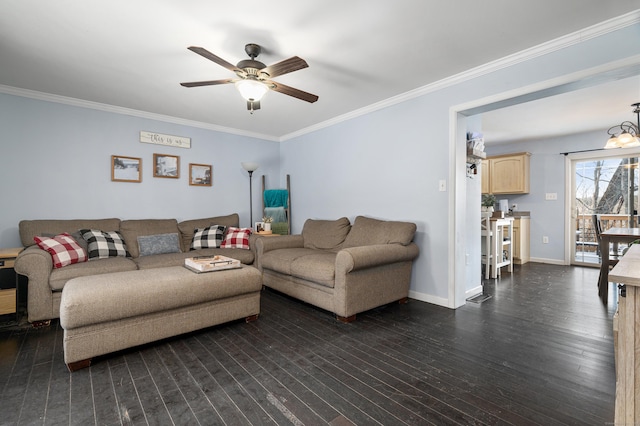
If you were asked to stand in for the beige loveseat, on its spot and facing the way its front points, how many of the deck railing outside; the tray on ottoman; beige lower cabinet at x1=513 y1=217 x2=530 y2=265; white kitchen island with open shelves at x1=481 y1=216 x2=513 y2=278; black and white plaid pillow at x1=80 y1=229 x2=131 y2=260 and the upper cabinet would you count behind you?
4

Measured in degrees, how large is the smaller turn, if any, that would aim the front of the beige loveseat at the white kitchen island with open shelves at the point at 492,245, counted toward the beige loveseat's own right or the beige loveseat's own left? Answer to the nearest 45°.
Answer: approximately 180°

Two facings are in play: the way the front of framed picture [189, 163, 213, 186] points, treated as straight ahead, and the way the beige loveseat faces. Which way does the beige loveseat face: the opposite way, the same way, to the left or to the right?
to the right

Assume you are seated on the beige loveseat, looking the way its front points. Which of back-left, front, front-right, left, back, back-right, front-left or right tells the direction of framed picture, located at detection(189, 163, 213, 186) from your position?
right

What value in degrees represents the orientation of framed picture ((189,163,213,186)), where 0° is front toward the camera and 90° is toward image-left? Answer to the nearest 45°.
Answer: approximately 0°

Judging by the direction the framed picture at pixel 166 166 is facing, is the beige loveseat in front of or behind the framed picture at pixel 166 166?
in front

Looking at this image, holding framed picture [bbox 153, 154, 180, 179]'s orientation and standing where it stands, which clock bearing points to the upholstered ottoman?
The upholstered ottoman is roughly at 12 o'clock from the framed picture.

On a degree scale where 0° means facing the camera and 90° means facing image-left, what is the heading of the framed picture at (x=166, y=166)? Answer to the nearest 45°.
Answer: approximately 0°

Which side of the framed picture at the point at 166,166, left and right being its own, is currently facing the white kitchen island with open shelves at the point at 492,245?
left

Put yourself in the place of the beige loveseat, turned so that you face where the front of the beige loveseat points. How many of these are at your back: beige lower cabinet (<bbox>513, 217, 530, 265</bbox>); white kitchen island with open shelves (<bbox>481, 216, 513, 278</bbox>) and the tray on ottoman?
2

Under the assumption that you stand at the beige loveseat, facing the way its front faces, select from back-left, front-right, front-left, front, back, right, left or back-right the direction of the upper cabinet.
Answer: back

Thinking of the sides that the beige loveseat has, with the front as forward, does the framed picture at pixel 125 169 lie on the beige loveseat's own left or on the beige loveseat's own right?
on the beige loveseat's own right

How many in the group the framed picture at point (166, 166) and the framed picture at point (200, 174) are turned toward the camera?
2

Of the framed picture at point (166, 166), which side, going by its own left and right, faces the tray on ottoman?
front

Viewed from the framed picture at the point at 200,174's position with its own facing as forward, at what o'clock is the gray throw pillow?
The gray throw pillow is roughly at 1 o'clock from the framed picture.

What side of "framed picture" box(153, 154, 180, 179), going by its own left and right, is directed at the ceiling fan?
front
